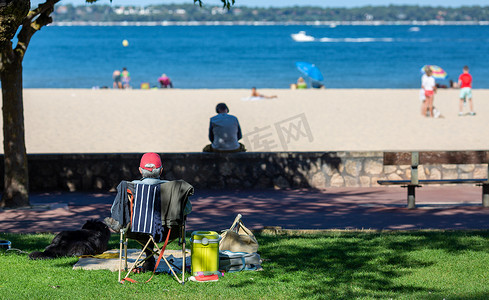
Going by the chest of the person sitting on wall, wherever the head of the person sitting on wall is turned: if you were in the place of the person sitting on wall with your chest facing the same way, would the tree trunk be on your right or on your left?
on your left

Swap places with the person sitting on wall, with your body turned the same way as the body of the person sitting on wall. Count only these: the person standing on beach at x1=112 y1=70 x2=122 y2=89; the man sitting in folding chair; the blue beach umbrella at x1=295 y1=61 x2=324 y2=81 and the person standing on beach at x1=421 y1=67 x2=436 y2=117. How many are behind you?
1

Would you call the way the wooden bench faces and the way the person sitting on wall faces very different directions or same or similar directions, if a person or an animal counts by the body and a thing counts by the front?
same or similar directions

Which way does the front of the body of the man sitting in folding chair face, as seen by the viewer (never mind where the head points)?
away from the camera

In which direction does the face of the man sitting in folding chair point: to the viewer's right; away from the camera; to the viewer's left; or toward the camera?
away from the camera

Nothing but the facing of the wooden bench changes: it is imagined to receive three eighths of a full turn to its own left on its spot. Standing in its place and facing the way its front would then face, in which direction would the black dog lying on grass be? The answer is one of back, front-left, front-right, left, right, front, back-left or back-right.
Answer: front

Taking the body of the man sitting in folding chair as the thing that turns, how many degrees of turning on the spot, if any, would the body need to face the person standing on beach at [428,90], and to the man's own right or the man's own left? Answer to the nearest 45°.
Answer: approximately 45° to the man's own right

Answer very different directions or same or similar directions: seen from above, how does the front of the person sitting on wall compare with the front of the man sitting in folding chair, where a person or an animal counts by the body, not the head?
same or similar directions

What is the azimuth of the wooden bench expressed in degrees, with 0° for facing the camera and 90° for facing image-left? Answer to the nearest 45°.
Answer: approximately 180°

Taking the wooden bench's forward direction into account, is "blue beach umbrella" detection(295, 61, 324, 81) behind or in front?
in front

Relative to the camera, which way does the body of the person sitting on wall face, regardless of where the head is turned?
away from the camera

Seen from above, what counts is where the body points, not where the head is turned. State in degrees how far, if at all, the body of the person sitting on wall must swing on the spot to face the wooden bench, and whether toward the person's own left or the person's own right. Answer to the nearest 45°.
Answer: approximately 135° to the person's own right

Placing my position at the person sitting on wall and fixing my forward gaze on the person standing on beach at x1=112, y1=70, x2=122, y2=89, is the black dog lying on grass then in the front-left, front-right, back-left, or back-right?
back-left

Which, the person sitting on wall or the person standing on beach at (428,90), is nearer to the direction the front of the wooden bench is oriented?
the person standing on beach
